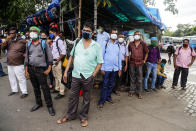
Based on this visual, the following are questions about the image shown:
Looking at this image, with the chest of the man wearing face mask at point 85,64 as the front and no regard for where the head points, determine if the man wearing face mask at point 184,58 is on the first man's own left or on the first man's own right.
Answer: on the first man's own left

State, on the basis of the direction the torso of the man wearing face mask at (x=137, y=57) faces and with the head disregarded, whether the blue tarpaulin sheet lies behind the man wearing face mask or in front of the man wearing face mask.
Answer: behind

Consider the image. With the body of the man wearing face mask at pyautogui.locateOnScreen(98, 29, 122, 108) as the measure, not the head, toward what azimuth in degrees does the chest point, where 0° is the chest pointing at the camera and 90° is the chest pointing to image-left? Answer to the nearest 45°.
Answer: approximately 0°

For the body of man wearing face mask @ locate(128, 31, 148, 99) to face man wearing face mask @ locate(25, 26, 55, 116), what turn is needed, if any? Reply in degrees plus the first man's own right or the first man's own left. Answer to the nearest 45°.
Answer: approximately 45° to the first man's own right

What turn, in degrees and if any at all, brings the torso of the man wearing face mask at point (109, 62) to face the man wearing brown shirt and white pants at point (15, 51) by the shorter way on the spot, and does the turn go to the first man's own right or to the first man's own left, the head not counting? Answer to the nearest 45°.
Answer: approximately 90° to the first man's own right

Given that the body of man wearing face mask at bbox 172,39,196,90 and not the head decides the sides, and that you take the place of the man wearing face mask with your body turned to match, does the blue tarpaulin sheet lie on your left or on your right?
on your right

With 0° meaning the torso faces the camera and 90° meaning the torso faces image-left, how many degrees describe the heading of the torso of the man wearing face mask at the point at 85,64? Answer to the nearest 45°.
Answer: approximately 0°

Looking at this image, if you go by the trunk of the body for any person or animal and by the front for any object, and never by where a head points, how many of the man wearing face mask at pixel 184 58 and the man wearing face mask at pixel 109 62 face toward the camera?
2

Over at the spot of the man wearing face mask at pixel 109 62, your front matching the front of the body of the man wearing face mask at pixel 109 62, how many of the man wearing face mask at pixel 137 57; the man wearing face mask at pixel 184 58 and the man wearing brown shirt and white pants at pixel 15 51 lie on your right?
1
